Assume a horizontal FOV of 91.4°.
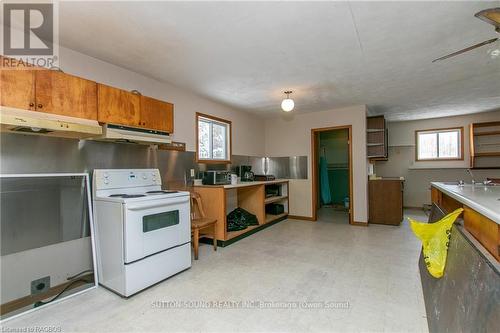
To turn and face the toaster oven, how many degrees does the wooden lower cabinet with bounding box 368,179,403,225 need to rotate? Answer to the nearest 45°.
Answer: approximately 135° to its right

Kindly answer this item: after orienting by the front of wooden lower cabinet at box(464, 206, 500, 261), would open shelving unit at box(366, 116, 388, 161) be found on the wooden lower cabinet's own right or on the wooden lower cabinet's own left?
on the wooden lower cabinet's own right

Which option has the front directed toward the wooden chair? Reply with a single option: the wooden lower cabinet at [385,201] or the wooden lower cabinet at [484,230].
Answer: the wooden lower cabinet at [484,230]

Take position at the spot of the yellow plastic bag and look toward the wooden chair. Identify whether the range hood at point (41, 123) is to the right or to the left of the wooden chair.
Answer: left

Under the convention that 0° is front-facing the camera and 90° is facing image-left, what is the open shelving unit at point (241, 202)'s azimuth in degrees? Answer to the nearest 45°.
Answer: approximately 315°

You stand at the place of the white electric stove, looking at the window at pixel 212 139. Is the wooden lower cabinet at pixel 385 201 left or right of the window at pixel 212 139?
right

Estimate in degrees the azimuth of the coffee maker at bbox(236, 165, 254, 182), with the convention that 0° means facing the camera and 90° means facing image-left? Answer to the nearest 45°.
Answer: approximately 315°

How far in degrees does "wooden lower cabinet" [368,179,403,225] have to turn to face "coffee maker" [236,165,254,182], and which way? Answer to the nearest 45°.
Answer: approximately 135° to its right

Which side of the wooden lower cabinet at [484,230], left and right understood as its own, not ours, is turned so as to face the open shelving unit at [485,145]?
right
